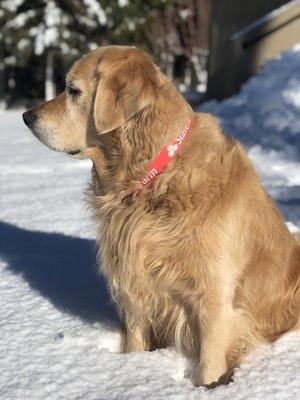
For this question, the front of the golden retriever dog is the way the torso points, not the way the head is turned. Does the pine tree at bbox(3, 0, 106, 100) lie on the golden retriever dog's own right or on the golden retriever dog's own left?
on the golden retriever dog's own right

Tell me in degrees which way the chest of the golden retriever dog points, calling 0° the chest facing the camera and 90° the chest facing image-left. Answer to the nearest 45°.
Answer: approximately 45°
